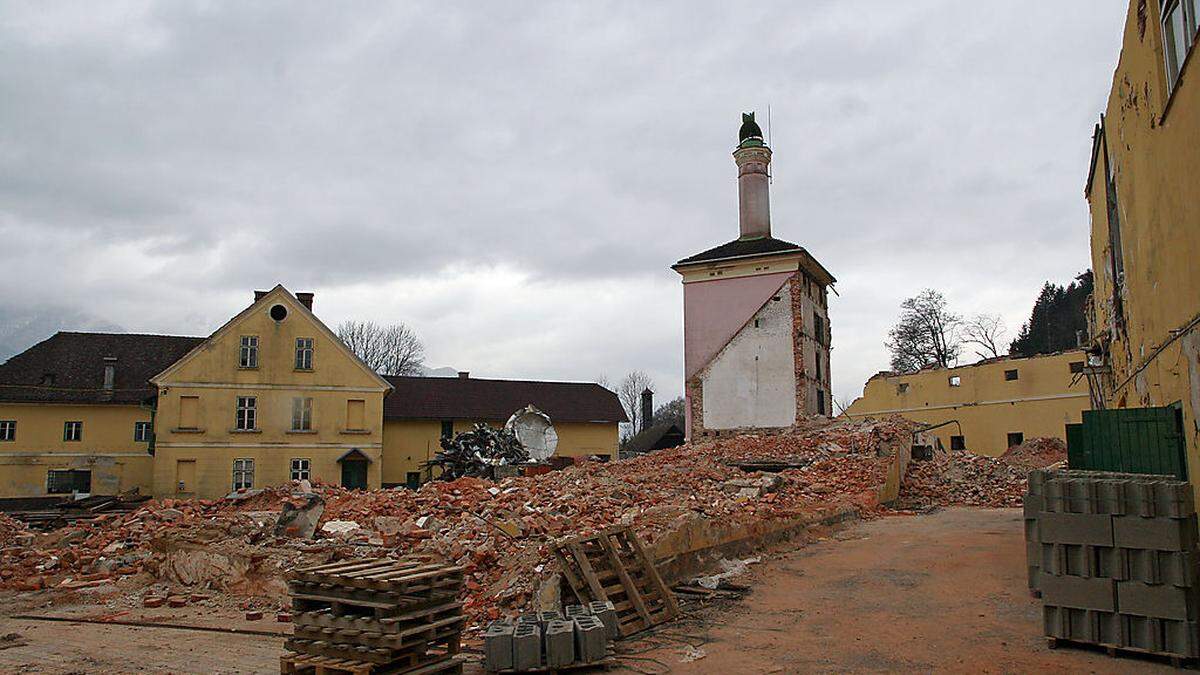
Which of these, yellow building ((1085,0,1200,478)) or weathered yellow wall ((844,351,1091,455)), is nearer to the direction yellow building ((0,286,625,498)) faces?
the yellow building

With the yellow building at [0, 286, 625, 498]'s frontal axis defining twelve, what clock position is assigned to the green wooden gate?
The green wooden gate is roughly at 11 o'clock from the yellow building.

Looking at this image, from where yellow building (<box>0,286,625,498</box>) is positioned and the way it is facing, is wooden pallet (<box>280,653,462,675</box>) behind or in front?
in front

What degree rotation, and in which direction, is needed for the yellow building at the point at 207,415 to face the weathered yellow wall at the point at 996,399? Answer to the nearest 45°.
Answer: approximately 90° to its left

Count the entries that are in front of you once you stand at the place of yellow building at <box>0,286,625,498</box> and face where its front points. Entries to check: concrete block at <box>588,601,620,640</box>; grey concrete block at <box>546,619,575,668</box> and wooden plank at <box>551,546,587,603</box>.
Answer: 3

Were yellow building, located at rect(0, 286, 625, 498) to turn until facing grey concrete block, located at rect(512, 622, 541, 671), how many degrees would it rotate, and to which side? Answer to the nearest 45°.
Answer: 0° — it already faces it

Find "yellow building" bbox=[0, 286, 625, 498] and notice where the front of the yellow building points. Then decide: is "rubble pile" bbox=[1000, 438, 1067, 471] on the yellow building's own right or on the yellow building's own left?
on the yellow building's own left

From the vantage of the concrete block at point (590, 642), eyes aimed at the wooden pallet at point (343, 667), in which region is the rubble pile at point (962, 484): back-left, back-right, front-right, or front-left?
back-right

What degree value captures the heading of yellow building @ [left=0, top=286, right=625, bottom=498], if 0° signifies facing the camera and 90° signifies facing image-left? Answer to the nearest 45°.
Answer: approximately 0°

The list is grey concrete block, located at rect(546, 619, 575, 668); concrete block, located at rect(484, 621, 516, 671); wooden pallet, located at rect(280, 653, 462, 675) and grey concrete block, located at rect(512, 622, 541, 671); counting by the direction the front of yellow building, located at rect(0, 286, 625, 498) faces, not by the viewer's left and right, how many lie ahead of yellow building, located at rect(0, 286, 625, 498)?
4

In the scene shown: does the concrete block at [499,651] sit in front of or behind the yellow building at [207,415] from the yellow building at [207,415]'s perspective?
in front
